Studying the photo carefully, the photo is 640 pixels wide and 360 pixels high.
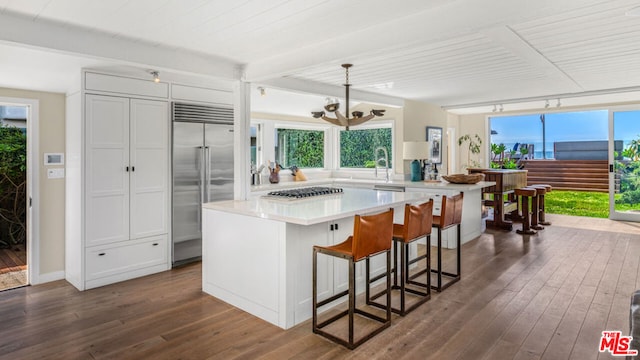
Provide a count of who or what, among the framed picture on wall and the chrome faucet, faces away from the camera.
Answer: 0

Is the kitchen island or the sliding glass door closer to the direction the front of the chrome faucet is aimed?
the kitchen island

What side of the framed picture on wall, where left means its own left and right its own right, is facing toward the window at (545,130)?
left

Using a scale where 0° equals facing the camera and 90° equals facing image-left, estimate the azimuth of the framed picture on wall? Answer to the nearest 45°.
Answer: approximately 315°

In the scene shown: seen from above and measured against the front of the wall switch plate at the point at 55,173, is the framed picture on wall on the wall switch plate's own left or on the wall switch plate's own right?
on the wall switch plate's own left

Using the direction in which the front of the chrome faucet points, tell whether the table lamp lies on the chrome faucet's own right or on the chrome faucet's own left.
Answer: on the chrome faucet's own left

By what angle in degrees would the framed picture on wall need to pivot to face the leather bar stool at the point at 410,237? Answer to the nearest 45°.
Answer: approximately 45° to its right

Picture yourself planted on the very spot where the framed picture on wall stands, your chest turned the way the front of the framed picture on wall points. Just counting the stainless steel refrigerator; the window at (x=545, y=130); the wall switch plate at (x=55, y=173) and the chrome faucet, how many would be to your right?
3

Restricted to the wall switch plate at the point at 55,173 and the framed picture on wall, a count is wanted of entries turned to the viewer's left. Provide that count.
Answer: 0

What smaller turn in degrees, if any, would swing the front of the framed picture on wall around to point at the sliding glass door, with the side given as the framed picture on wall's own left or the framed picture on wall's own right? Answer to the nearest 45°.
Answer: approximately 45° to the framed picture on wall's own left
